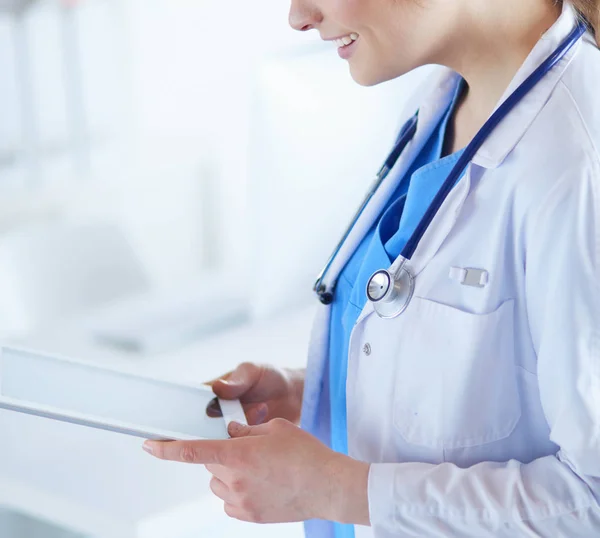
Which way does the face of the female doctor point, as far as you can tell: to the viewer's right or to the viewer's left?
to the viewer's left

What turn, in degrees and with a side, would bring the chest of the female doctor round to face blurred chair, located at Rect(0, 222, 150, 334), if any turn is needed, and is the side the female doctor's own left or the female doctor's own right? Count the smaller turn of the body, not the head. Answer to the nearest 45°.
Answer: approximately 90° to the female doctor's own right

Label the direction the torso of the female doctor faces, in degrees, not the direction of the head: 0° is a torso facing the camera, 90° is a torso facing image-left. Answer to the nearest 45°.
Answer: approximately 45°
